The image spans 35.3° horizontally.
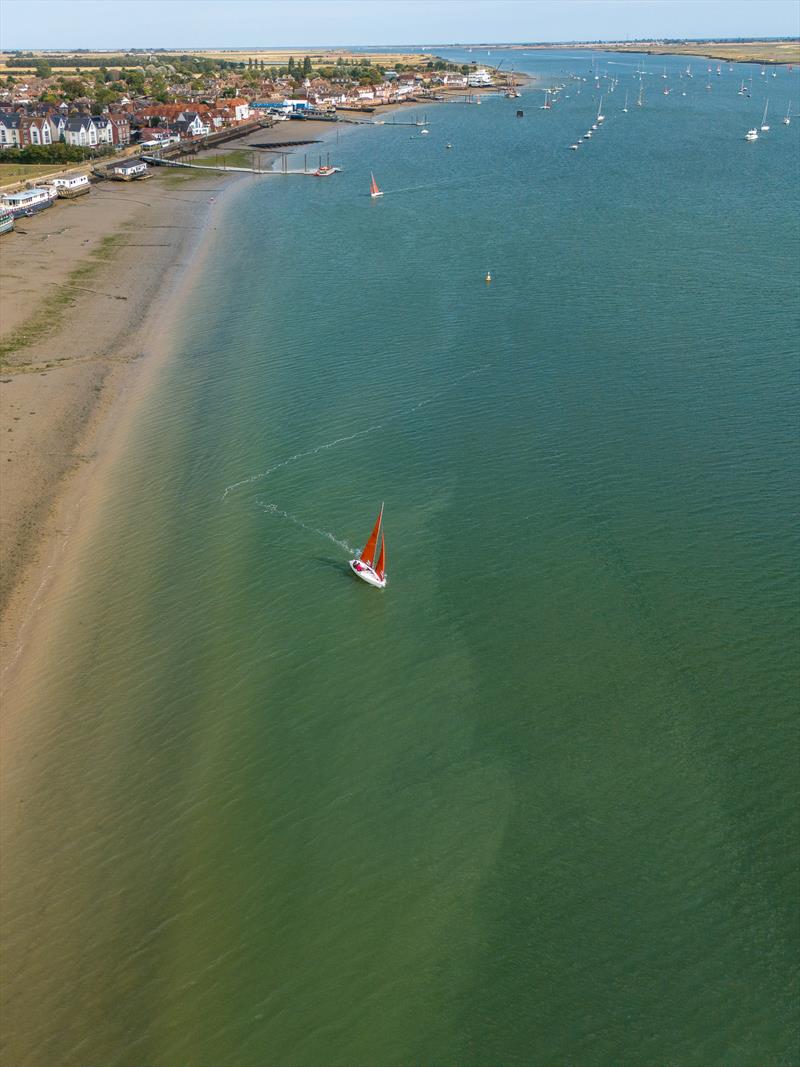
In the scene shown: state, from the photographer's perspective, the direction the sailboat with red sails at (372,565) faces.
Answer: facing the viewer and to the right of the viewer
